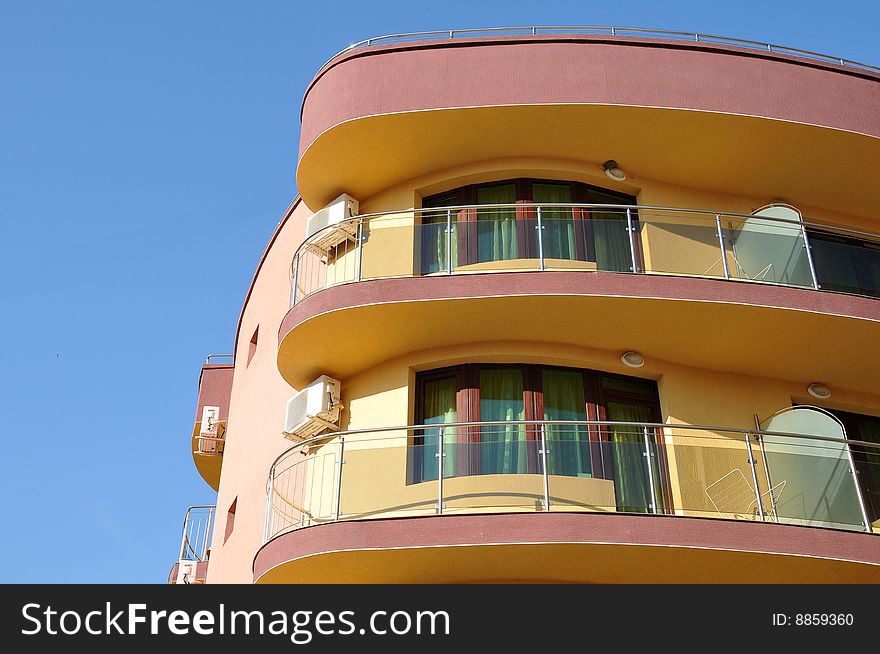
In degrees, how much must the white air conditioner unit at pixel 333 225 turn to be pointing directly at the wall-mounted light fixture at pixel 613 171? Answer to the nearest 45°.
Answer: approximately 135° to its left

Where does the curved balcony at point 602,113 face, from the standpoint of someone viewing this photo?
facing the viewer

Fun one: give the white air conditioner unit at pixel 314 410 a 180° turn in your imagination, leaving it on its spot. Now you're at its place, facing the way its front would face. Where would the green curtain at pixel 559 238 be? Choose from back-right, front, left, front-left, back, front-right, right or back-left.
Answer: right

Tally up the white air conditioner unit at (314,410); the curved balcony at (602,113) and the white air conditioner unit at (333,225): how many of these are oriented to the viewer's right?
0

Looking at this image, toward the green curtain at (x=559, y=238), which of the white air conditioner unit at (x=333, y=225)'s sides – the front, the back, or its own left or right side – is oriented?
left

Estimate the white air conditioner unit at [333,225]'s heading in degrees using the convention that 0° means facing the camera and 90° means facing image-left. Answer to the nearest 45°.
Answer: approximately 45°

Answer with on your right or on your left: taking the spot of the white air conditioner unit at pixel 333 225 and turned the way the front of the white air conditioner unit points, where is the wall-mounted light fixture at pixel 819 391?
on your left

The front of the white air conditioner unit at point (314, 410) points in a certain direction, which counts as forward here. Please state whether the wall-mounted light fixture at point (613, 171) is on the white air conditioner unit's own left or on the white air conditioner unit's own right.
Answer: on the white air conditioner unit's own left

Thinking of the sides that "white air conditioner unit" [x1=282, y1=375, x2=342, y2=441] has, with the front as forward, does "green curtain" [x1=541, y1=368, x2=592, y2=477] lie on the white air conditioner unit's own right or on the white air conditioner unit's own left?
on the white air conditioner unit's own left

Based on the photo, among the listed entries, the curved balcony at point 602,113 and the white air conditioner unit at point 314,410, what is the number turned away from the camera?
0

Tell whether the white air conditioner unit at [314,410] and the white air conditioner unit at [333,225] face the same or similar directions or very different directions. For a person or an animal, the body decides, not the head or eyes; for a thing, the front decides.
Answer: same or similar directions

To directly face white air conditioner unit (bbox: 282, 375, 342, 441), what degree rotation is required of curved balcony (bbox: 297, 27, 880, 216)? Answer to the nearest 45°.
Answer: approximately 90° to its right
